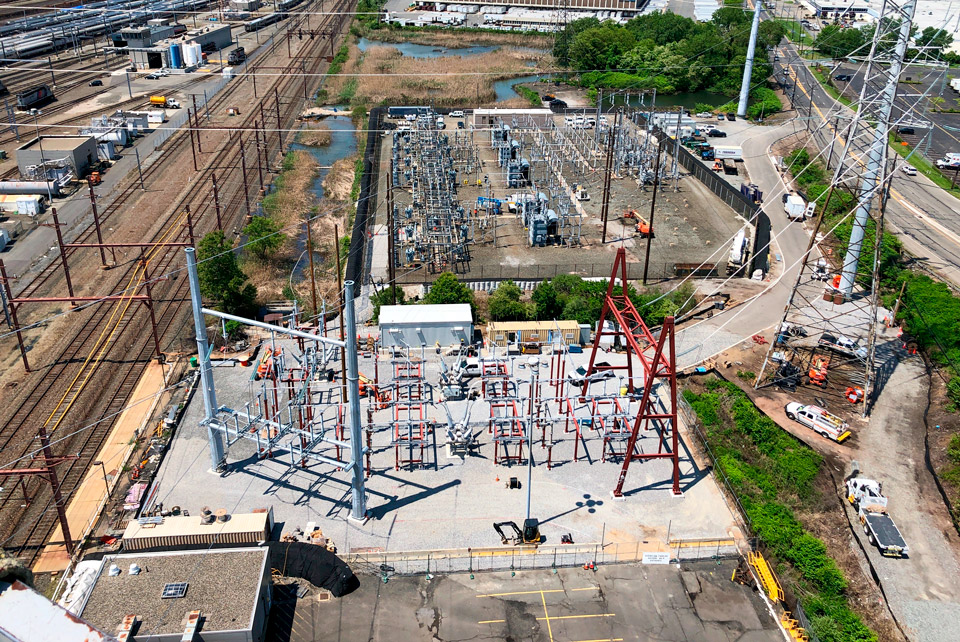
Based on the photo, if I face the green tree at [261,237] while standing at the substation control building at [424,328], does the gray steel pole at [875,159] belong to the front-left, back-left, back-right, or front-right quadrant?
back-right
